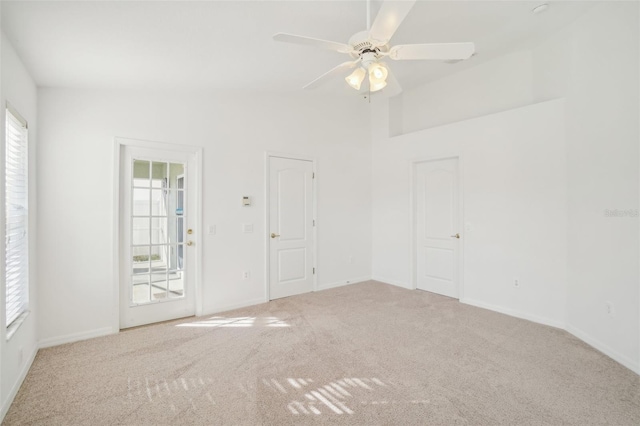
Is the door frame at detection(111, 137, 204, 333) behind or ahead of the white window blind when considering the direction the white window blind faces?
ahead

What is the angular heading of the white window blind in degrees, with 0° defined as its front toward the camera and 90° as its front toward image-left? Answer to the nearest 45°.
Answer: approximately 270°

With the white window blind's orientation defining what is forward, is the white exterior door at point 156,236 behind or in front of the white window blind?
in front

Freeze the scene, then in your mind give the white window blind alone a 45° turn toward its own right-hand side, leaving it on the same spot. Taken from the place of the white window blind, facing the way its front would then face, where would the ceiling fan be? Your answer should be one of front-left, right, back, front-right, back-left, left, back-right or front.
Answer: front
